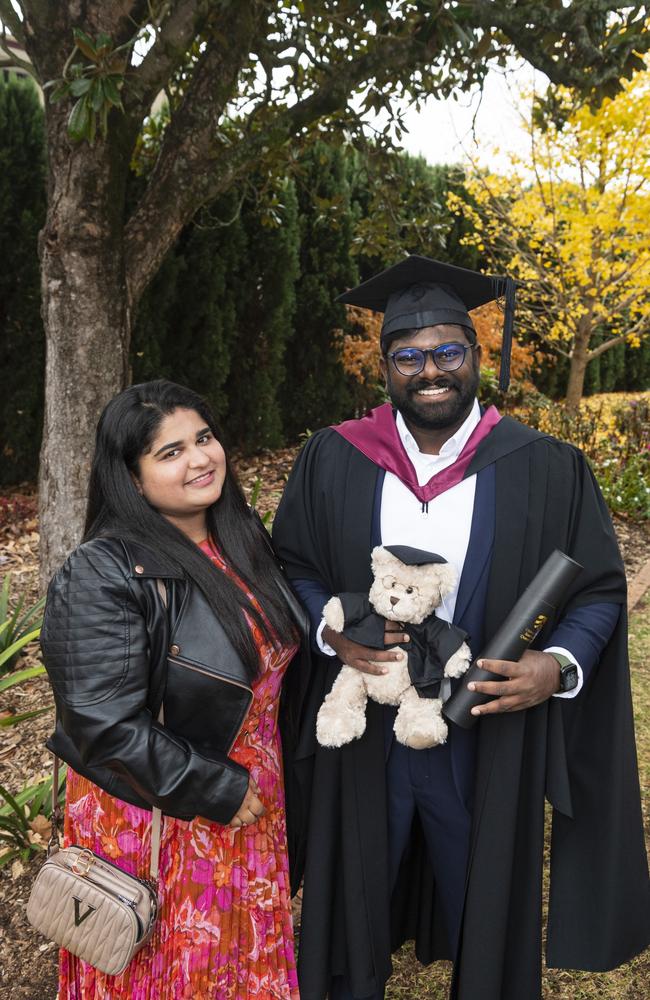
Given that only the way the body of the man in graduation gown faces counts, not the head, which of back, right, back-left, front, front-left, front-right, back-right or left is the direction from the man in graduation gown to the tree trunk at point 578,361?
back

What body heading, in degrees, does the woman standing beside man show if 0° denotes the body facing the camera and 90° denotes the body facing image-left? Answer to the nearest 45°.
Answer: approximately 315°

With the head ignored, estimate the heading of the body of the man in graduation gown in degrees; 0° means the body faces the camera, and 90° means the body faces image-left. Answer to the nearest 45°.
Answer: approximately 0°

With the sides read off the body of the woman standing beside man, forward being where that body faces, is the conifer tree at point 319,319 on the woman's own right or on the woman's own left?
on the woman's own left

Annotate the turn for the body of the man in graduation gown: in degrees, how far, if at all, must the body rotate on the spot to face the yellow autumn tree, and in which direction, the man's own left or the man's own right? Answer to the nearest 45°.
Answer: approximately 180°

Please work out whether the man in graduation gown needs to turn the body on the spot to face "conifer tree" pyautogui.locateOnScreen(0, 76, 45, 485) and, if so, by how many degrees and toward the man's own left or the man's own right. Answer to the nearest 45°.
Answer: approximately 135° to the man's own right

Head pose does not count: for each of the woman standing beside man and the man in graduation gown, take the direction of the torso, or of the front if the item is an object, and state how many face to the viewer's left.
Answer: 0

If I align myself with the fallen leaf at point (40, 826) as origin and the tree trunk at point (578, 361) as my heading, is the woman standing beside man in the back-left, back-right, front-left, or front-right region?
back-right

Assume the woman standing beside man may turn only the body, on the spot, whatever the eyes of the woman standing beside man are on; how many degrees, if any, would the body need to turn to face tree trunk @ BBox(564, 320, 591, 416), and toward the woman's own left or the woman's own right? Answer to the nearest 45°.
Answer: approximately 90° to the woman's own left

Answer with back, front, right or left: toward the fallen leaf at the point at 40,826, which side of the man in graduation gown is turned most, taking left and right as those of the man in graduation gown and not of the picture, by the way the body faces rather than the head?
right
